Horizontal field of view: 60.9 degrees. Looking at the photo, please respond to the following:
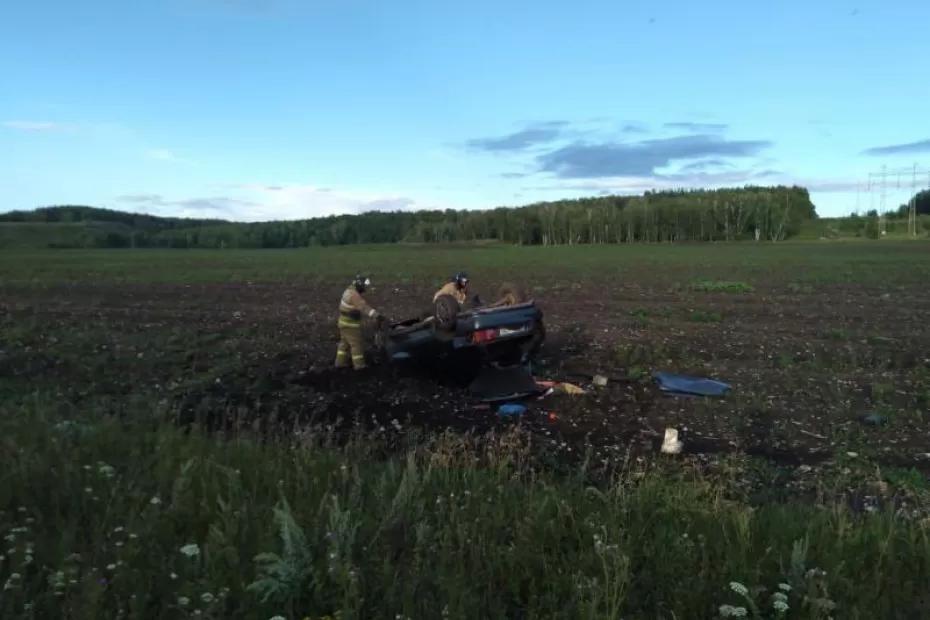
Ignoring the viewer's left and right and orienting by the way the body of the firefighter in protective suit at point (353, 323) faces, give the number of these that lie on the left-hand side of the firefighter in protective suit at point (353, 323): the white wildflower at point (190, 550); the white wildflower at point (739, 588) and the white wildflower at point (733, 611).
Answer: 0

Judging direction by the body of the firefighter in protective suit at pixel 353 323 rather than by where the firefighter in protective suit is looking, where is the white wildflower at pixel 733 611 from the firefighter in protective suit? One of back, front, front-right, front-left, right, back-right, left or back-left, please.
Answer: right

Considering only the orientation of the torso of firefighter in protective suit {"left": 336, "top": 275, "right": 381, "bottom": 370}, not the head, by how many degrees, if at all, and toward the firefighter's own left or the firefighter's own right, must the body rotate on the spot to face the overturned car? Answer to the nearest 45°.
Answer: approximately 45° to the firefighter's own right

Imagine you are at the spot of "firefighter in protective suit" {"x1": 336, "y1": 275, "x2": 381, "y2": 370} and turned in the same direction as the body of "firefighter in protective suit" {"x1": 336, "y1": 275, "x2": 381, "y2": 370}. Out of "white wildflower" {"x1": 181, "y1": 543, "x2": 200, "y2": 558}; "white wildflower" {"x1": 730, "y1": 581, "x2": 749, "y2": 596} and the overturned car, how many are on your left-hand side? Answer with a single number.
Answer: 0

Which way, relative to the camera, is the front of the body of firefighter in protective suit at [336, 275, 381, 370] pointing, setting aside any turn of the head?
to the viewer's right

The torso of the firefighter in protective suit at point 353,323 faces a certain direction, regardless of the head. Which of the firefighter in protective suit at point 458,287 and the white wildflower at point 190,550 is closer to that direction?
the firefighter in protective suit

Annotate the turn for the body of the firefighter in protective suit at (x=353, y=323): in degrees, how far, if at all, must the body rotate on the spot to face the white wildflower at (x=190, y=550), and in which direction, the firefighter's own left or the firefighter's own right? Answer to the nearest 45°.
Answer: approximately 90° to the firefighter's own right

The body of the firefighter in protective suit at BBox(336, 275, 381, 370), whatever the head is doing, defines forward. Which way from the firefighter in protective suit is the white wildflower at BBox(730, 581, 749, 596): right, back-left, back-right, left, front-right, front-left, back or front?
right
